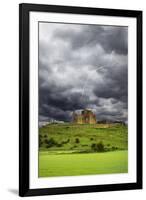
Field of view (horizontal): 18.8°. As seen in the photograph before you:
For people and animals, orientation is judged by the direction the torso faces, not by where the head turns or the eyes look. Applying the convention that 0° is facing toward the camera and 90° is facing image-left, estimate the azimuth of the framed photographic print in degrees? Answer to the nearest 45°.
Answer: approximately 315°
